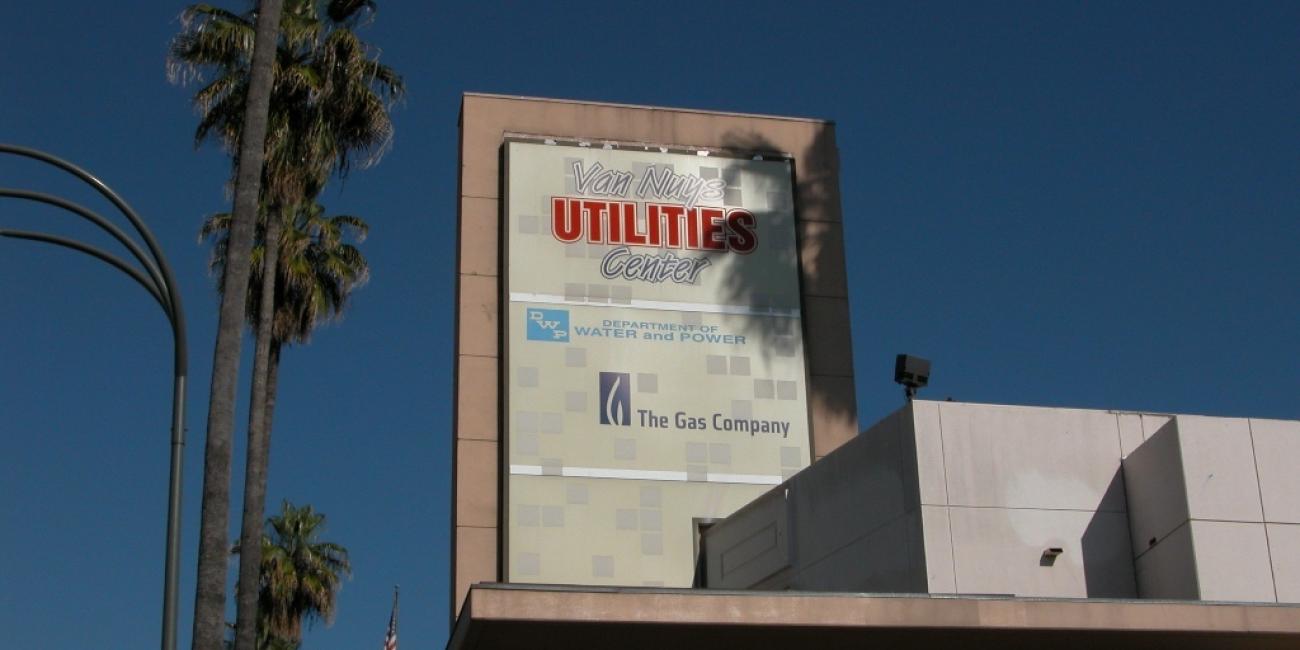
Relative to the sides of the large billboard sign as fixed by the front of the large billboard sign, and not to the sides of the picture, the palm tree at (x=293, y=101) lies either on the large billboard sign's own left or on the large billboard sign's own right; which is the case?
on the large billboard sign's own right

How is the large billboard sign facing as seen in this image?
toward the camera

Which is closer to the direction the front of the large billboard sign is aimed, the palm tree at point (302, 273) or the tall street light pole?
the tall street light pole

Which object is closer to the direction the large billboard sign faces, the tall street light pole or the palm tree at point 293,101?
the tall street light pole

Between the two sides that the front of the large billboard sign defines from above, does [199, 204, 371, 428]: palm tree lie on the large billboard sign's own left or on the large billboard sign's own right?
on the large billboard sign's own right

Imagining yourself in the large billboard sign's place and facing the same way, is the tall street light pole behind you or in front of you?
in front
